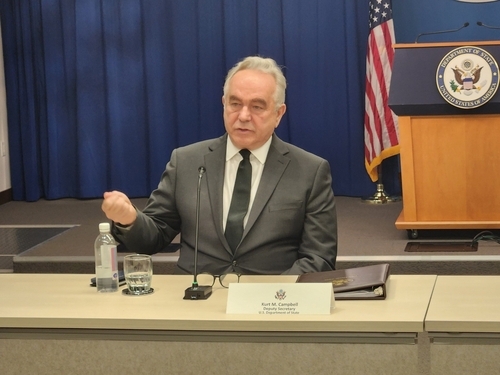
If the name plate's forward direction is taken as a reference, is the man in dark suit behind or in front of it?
behind

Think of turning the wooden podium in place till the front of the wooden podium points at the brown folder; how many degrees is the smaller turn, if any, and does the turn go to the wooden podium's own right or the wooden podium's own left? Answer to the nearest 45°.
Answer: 0° — it already faces it

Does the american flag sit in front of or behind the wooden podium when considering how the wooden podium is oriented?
behind

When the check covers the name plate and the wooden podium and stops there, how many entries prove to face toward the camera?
2

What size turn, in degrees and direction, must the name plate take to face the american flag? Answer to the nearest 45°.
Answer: approximately 180°

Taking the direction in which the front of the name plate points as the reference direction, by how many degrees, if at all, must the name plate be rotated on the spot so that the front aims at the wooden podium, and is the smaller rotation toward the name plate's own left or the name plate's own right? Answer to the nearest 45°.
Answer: approximately 180°

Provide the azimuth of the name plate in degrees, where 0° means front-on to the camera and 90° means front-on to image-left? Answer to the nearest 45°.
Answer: approximately 0°
